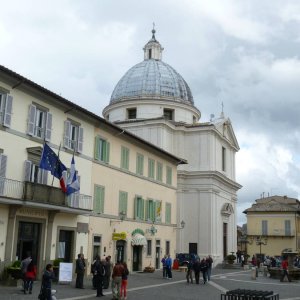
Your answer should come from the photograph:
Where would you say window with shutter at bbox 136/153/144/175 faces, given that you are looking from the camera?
facing the viewer and to the right of the viewer

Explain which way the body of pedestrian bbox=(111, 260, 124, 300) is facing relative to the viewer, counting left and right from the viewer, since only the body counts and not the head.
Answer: facing away from the viewer

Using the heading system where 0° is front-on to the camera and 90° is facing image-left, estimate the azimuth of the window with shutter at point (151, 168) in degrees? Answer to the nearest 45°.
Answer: approximately 315°

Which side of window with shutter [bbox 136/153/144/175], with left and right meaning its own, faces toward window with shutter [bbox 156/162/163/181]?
left

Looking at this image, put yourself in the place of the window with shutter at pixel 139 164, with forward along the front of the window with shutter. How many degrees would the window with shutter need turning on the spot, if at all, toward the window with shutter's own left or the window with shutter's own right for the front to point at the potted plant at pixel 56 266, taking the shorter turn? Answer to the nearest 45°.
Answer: approximately 90° to the window with shutter's own right

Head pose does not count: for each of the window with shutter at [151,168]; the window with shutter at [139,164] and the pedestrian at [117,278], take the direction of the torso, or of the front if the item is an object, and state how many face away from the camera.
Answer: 1

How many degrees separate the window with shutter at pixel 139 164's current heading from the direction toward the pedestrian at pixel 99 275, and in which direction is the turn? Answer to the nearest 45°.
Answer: approximately 45° to its right

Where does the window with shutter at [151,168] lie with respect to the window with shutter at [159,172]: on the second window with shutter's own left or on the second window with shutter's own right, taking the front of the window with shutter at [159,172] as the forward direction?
on the second window with shutter's own right
